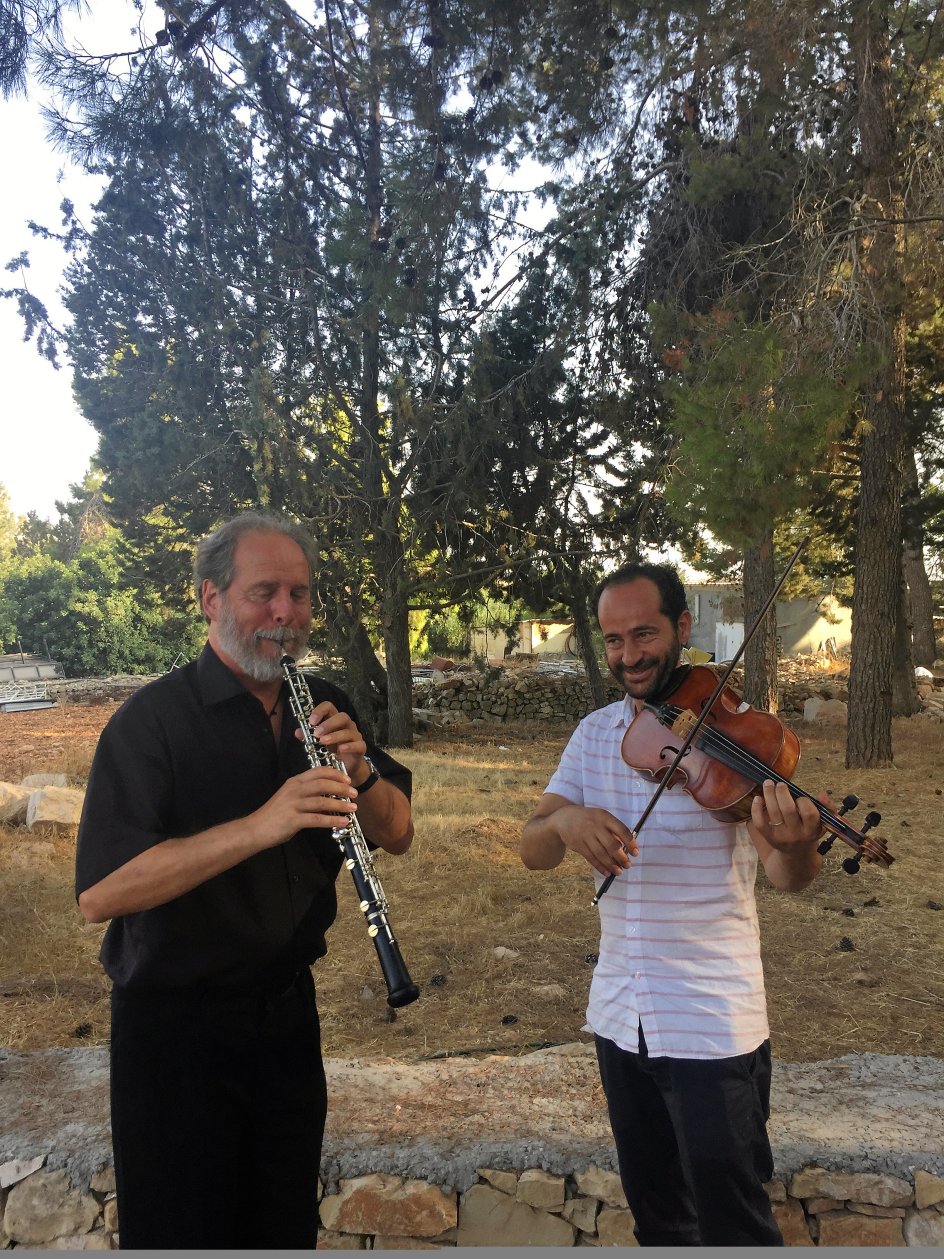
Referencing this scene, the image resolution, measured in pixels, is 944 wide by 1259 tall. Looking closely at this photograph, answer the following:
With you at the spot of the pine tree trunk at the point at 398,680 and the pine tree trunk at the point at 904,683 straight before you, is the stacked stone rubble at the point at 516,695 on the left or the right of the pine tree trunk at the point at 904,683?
left

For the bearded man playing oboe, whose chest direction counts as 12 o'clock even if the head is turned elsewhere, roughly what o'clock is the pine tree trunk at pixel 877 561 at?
The pine tree trunk is roughly at 9 o'clock from the bearded man playing oboe.

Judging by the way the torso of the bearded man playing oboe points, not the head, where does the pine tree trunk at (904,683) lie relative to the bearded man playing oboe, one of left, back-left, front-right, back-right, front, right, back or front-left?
left

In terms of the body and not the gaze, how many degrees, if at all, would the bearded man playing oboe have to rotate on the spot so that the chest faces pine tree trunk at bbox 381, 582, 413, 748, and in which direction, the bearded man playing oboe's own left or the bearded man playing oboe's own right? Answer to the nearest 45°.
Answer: approximately 135° to the bearded man playing oboe's own left

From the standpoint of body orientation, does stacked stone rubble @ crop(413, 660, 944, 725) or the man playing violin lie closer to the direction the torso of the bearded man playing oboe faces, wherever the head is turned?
the man playing violin

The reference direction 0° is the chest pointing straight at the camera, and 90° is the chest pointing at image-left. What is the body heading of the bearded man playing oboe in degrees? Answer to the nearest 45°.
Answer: approximately 315°

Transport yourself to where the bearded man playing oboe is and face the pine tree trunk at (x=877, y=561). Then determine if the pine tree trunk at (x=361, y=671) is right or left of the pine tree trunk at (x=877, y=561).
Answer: left

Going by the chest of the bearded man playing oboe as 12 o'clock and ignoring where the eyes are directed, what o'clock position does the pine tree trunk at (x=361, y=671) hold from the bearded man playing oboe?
The pine tree trunk is roughly at 8 o'clock from the bearded man playing oboe.
